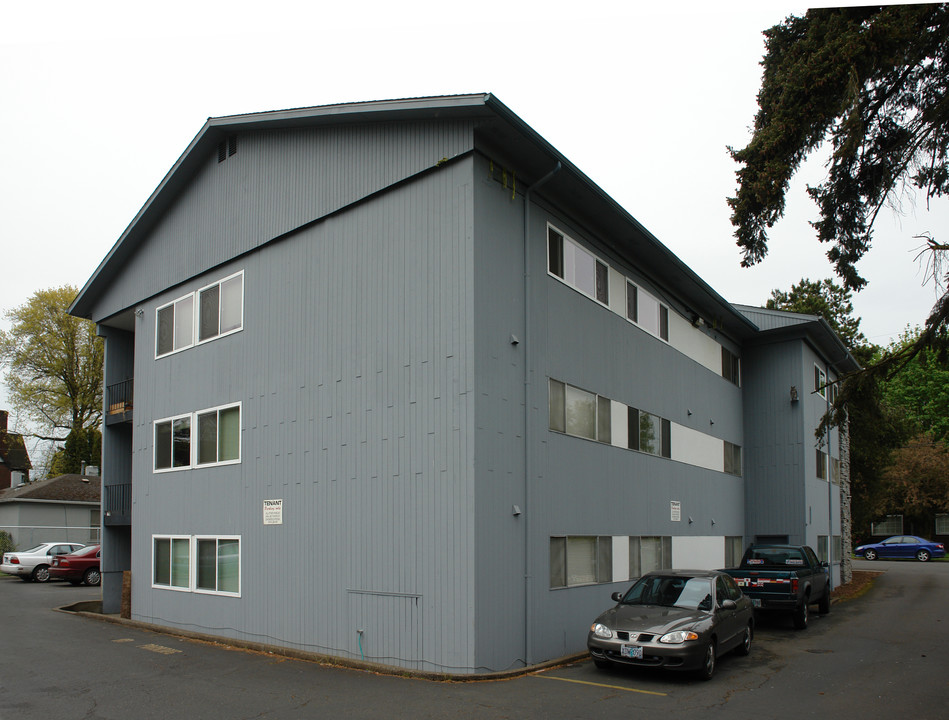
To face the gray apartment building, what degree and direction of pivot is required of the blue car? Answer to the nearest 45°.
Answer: approximately 90° to its left

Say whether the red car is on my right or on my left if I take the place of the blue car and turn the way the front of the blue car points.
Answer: on my left

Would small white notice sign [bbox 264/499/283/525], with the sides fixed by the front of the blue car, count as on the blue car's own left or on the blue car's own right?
on the blue car's own left

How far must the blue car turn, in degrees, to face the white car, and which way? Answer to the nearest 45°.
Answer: approximately 45° to its left

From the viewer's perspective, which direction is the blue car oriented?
to the viewer's left
